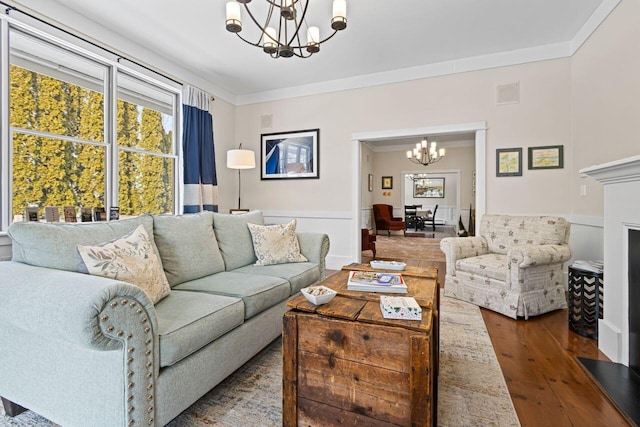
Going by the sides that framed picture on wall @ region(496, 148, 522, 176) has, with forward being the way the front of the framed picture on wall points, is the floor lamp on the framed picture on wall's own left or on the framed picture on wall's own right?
on the framed picture on wall's own right

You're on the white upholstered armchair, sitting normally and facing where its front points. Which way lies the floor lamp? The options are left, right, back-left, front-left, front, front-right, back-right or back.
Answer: front-right

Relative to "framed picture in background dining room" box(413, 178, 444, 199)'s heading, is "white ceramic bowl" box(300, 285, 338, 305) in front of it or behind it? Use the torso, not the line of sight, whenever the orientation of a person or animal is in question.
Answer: in front

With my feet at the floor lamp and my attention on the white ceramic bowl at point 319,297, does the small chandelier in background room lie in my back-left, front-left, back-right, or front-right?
back-left

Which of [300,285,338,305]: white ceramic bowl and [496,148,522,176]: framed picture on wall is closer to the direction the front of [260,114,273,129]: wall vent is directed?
the white ceramic bowl

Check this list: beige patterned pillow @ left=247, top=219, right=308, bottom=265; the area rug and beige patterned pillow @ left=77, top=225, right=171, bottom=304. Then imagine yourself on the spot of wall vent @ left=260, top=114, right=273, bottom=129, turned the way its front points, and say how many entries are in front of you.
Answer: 3

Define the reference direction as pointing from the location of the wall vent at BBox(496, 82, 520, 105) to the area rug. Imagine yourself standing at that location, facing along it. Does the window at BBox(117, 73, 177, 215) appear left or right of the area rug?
right

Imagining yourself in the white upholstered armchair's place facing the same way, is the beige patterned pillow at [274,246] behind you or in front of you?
in front

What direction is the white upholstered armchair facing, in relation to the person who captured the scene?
facing the viewer and to the left of the viewer

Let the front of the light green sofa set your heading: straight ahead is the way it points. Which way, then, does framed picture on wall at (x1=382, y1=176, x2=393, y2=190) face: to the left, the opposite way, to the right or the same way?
to the right
